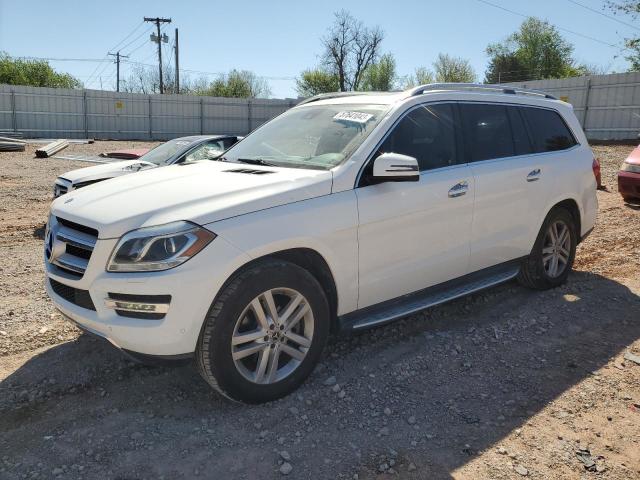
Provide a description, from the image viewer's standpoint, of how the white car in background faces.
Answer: facing the viewer and to the left of the viewer

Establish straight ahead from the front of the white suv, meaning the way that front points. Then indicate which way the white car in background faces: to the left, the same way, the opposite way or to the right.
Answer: the same way

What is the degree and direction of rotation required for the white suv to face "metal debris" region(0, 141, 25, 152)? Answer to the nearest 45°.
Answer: approximately 90° to its right

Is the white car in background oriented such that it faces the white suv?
no

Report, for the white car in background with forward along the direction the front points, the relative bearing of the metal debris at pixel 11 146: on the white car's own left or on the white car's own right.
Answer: on the white car's own right

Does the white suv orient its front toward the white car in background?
no

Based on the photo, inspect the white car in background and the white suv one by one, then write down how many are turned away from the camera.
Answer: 0

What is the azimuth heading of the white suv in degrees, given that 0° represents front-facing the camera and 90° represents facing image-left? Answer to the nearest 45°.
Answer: approximately 45°
